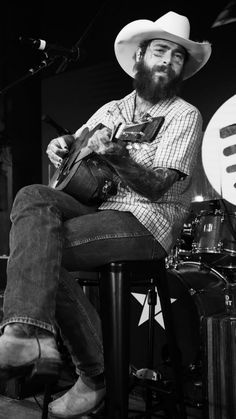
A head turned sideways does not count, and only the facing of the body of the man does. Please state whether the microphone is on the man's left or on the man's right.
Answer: on the man's right

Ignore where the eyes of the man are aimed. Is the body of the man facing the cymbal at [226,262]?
no

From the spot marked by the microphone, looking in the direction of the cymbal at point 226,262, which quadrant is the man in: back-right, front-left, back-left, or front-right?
front-right

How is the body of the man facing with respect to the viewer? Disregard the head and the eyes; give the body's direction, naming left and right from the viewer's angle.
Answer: facing the viewer and to the left of the viewer

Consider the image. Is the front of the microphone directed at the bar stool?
no

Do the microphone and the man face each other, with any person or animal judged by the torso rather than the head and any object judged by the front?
no

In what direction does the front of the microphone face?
to the viewer's right

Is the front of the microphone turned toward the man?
no

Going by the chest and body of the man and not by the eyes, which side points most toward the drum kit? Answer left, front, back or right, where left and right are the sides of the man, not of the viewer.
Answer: back
